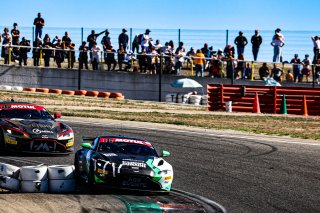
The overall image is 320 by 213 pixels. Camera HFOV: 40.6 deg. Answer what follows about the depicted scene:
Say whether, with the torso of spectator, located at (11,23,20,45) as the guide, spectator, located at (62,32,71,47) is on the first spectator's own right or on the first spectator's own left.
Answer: on the first spectator's own left

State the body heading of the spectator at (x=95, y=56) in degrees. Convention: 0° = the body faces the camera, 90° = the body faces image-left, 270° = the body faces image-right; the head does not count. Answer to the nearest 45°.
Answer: approximately 0°

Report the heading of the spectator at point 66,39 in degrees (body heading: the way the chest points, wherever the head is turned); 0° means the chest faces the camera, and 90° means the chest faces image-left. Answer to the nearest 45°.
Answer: approximately 0°

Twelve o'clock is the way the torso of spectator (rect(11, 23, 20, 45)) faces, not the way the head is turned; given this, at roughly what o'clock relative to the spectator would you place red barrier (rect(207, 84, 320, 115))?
The red barrier is roughly at 10 o'clock from the spectator.
